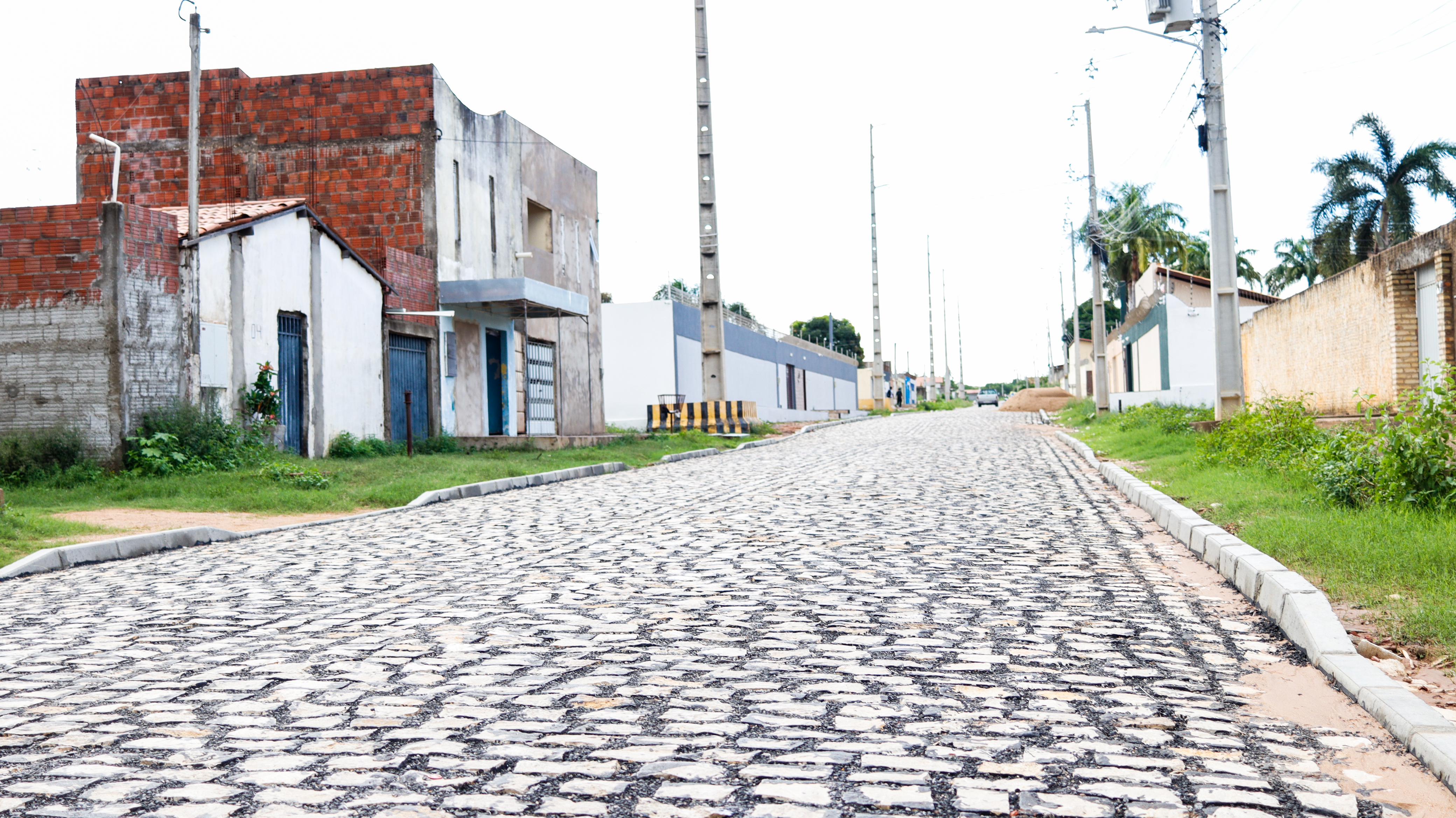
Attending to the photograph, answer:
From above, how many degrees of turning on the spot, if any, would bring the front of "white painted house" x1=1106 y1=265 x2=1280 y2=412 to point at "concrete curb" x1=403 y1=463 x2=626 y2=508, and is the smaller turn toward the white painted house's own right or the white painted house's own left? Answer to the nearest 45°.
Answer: approximately 45° to the white painted house's own left

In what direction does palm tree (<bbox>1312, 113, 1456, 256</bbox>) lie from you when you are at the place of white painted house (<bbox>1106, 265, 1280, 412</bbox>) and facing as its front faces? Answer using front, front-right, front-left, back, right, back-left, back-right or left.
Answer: back

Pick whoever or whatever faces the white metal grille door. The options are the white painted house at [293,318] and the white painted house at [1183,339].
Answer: the white painted house at [1183,339]

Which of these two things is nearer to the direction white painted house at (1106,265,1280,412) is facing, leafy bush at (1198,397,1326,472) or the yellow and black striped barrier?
the yellow and black striped barrier

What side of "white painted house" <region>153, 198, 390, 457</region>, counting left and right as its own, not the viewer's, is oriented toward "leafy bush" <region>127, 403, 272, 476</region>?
right

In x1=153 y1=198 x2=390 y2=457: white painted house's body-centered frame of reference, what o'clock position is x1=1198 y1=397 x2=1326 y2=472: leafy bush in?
The leafy bush is roughly at 12 o'clock from the white painted house.

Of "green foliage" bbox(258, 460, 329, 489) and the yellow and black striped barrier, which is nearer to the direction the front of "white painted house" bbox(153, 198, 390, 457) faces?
the green foliage

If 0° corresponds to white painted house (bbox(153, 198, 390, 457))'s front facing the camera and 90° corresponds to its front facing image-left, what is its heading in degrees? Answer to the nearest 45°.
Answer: approximately 315°

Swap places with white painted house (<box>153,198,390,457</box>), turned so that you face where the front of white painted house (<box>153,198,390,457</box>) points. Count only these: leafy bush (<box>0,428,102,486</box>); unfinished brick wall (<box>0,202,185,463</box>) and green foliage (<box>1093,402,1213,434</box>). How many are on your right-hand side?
2

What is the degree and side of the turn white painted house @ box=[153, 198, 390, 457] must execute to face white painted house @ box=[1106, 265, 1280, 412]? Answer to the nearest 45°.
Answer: approximately 45° to its left

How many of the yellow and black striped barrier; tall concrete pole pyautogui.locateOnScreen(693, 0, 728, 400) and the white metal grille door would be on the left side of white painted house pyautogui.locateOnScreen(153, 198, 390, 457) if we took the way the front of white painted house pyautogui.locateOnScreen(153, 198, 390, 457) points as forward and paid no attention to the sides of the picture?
3

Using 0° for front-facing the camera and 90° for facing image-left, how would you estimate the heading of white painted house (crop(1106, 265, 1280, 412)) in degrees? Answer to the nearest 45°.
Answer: approximately 45°

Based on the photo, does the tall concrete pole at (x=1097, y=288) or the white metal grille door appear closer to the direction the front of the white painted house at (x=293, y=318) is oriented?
the tall concrete pole
